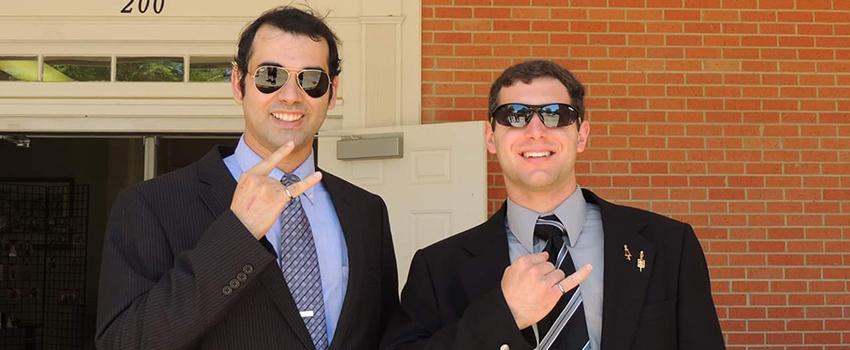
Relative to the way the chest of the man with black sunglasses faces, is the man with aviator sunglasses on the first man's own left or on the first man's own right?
on the first man's own right

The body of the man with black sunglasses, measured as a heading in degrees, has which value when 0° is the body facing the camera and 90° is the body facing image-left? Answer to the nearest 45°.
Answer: approximately 0°

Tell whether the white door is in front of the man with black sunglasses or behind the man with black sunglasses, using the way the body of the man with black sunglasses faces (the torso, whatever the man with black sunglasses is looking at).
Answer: behind

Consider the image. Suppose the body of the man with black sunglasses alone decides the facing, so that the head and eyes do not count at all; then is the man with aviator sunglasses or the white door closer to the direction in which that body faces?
the man with aviator sunglasses
